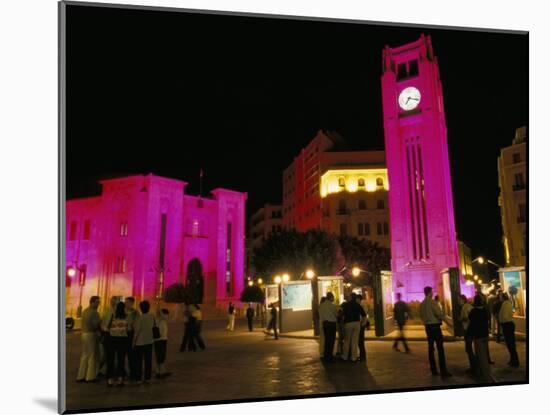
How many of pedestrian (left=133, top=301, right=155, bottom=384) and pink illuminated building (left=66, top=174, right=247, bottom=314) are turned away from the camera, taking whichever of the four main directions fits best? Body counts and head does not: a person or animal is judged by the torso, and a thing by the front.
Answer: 1

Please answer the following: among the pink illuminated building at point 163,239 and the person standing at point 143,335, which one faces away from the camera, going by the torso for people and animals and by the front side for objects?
the person standing

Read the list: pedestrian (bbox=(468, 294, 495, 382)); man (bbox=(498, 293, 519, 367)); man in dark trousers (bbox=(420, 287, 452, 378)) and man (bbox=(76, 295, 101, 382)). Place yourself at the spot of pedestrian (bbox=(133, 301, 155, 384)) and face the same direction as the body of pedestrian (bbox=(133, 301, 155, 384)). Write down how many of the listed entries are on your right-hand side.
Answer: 3

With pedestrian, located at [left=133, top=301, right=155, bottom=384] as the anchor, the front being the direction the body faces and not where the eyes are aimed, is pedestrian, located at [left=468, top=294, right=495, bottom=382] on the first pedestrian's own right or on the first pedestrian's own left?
on the first pedestrian's own right

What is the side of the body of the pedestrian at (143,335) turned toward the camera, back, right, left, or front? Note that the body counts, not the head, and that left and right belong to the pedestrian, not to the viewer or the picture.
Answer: back

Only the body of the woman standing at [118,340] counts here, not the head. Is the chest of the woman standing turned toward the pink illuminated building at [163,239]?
yes

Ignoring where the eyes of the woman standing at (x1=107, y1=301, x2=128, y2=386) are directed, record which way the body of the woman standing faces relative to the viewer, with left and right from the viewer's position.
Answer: facing away from the viewer

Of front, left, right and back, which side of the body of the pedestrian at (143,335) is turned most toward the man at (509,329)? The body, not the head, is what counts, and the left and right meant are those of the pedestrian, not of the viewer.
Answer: right

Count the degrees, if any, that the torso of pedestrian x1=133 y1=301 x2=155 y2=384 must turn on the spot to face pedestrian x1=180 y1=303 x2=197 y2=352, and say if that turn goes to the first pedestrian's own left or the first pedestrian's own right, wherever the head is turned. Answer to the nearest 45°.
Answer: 0° — they already face them
